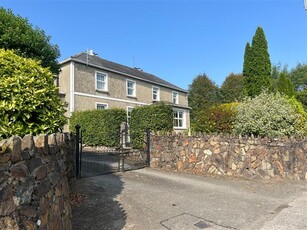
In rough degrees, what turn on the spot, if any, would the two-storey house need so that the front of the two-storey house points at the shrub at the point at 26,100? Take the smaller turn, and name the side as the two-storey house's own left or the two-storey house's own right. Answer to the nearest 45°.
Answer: approximately 45° to the two-storey house's own right

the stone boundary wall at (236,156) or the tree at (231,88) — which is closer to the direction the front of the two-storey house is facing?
the stone boundary wall

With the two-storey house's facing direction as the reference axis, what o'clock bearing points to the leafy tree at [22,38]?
The leafy tree is roughly at 2 o'clock from the two-storey house.

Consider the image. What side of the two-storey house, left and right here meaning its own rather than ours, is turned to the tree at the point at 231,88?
left
